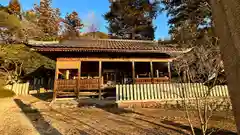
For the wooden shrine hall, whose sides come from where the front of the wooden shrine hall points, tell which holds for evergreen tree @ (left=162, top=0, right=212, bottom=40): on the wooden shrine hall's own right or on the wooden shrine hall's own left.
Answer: on the wooden shrine hall's own left

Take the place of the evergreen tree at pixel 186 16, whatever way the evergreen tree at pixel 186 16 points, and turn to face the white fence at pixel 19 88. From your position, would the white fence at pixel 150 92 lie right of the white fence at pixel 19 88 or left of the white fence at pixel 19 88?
left

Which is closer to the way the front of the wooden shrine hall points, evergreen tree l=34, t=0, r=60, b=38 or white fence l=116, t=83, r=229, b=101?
the white fence

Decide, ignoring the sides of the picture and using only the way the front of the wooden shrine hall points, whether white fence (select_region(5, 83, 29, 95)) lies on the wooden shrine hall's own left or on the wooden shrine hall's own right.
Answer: on the wooden shrine hall's own right

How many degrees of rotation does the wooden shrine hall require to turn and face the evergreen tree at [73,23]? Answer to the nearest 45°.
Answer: approximately 180°

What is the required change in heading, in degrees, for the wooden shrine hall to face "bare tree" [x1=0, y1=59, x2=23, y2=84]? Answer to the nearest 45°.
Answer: approximately 135° to its right

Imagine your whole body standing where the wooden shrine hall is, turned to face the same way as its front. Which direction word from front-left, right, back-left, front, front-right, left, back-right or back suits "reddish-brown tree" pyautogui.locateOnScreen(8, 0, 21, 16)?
back-right

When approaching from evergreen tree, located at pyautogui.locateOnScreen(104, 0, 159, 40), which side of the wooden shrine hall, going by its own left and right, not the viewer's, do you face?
back

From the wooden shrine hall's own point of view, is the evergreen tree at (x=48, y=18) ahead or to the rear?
to the rear

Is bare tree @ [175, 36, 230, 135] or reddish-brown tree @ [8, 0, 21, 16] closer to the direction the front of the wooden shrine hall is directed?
the bare tree

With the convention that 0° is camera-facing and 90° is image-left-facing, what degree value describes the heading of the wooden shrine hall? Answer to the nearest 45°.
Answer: approximately 0°
